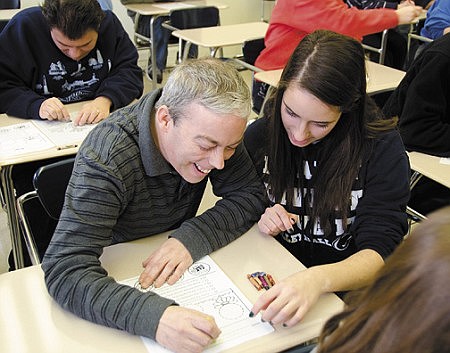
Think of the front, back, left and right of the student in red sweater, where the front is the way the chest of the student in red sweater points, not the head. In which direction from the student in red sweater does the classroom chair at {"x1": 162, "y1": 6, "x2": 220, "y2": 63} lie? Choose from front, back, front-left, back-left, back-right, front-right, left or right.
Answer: back-left

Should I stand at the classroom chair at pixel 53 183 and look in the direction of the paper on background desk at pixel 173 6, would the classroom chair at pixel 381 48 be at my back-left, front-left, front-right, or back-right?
front-right

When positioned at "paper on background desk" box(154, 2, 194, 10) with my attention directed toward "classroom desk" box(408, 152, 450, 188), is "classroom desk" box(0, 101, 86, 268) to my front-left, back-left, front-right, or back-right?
front-right

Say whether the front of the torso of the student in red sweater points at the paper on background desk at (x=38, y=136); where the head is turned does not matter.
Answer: no

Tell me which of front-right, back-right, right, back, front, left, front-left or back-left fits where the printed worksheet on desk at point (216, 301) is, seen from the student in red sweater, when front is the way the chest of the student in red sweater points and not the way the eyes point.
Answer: right

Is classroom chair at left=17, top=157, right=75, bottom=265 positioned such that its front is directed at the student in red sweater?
no
